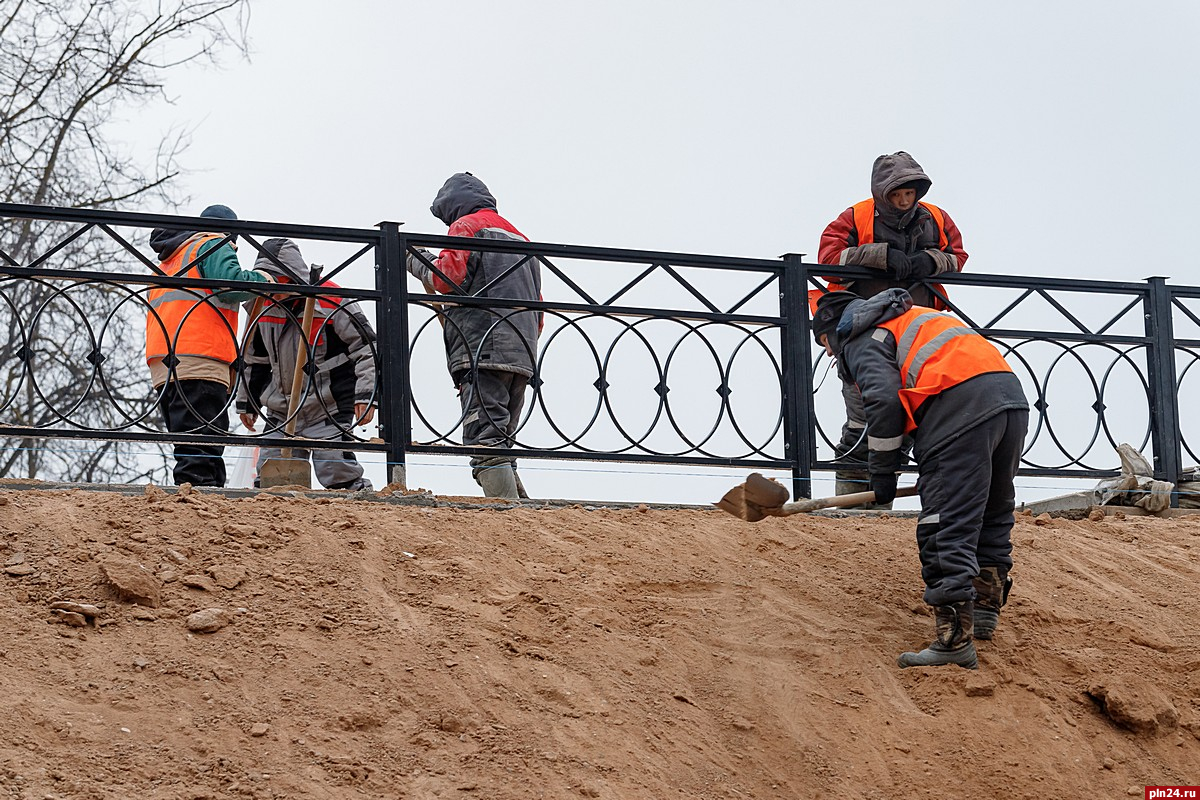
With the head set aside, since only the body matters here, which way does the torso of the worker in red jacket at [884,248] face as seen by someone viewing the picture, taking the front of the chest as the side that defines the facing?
toward the camera

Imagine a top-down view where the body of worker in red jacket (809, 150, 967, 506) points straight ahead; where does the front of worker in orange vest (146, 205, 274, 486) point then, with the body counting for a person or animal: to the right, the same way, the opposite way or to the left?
the opposite way

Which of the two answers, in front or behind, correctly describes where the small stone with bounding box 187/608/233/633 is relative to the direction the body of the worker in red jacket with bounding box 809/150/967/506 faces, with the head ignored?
in front

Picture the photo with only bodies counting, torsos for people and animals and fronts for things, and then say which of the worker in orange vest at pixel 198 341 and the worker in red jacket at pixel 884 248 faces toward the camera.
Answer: the worker in red jacket

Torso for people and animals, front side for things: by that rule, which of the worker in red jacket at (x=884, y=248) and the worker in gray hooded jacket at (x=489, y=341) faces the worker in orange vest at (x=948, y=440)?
the worker in red jacket

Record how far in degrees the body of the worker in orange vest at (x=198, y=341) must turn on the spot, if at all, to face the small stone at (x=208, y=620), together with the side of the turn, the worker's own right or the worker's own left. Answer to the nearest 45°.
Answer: approximately 135° to the worker's own right

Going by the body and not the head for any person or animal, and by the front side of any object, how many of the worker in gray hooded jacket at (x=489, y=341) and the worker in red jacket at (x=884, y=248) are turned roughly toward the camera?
1

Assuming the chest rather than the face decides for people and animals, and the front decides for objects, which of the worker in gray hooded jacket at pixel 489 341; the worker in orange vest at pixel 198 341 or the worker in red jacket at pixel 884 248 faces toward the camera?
the worker in red jacket

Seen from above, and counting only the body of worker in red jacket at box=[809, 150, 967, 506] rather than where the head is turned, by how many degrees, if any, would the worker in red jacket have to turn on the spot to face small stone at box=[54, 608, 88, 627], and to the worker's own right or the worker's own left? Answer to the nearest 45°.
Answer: approximately 45° to the worker's own right

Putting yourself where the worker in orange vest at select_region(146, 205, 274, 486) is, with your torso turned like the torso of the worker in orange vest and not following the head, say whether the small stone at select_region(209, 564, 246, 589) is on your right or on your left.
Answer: on your right

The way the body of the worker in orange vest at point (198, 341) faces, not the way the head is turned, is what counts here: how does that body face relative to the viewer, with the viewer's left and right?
facing away from the viewer and to the right of the viewer

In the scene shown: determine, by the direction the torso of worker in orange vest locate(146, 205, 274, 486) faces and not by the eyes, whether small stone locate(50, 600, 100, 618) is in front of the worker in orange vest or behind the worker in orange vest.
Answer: behind

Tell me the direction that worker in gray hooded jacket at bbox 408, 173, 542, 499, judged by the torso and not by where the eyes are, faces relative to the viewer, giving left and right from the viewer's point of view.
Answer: facing away from the viewer and to the left of the viewer
